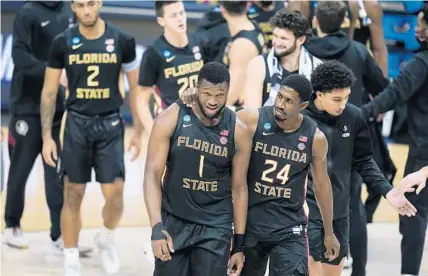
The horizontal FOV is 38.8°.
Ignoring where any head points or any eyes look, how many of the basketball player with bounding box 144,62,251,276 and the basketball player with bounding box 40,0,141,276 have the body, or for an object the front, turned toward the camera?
2

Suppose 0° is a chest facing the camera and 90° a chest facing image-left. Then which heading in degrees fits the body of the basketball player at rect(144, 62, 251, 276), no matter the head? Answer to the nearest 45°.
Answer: approximately 0°

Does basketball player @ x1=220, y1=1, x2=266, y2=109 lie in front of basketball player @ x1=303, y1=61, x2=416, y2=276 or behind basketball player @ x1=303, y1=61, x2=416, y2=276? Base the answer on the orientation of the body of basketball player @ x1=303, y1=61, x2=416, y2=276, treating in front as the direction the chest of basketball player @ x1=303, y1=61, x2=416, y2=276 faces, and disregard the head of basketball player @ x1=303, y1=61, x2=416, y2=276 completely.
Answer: behind

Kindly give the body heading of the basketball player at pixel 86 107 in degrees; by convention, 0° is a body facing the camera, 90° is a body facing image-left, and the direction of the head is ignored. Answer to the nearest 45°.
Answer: approximately 0°

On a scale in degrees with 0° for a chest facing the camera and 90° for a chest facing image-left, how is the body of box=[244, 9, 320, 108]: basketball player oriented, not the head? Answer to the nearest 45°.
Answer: approximately 45°

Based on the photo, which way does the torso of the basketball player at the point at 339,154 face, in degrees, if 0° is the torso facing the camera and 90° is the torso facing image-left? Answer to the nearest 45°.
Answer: approximately 315°
